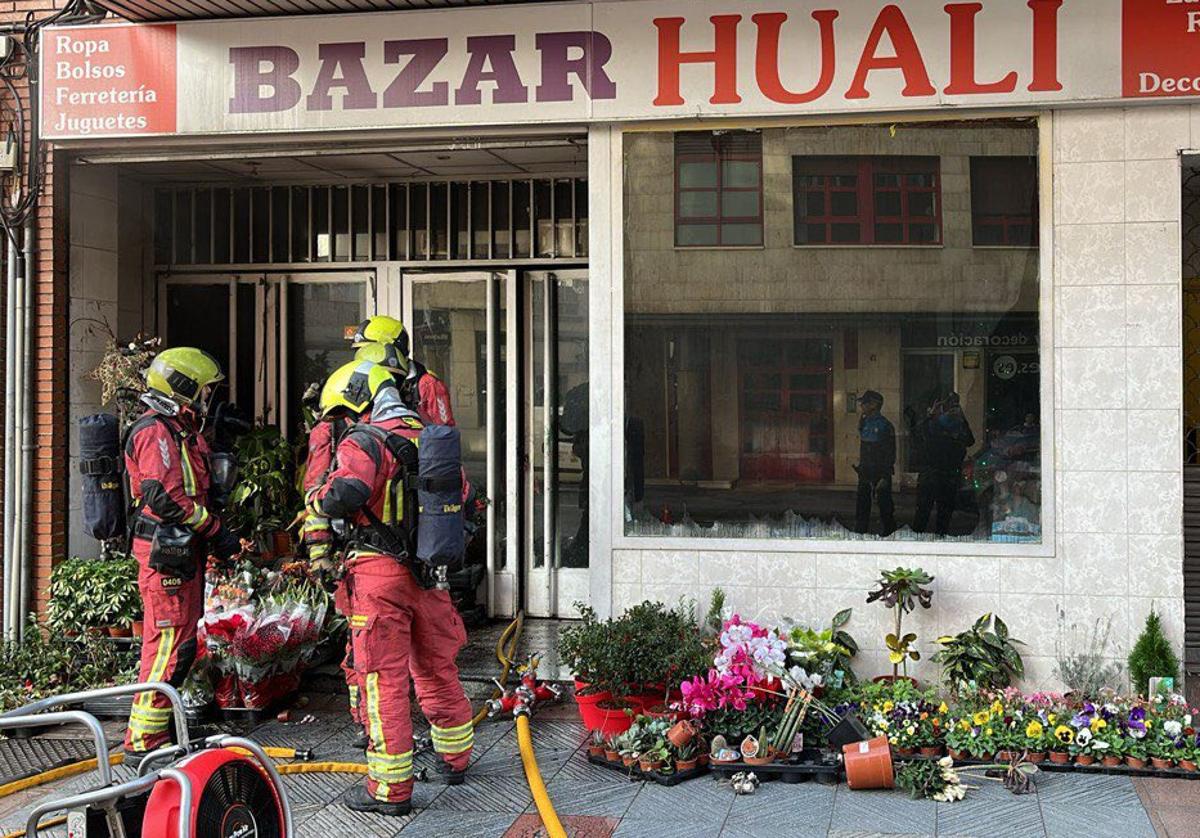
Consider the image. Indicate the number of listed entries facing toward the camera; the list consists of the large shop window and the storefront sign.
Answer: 2

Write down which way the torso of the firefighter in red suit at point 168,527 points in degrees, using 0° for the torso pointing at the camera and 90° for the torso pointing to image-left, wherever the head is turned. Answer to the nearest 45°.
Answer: approximately 270°

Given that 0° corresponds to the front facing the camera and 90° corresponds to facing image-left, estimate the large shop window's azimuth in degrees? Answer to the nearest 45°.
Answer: approximately 0°

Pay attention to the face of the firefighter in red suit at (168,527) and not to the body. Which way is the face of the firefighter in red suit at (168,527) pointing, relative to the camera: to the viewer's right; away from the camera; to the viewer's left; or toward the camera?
to the viewer's right
